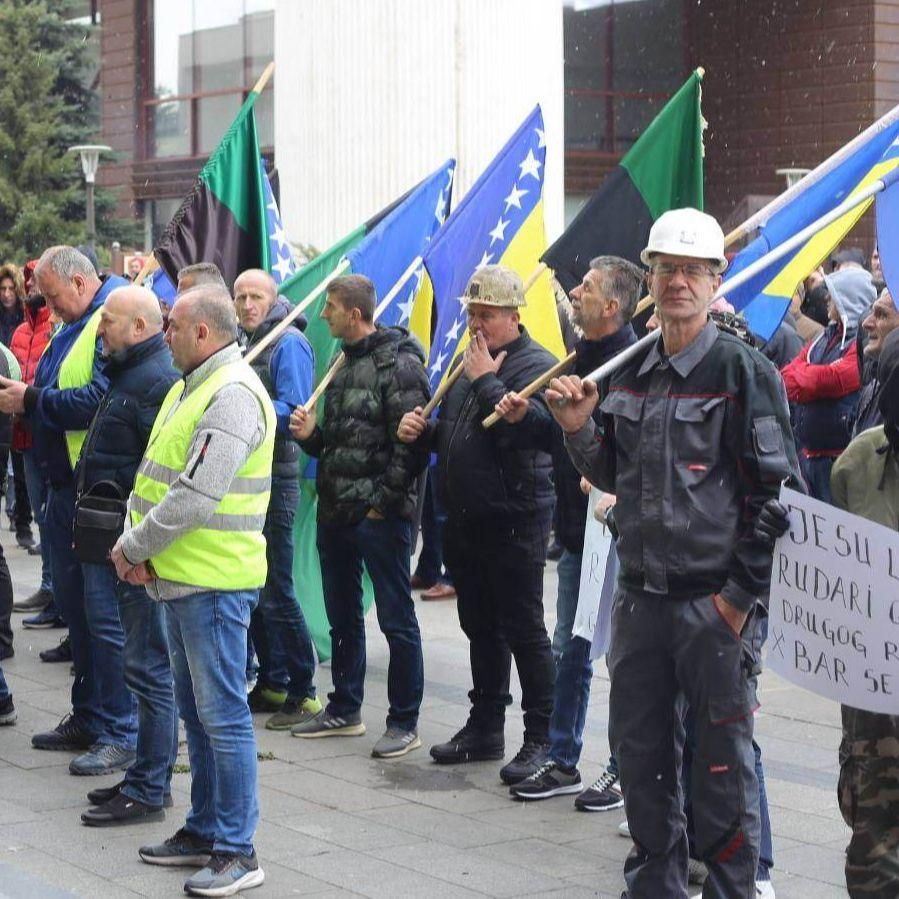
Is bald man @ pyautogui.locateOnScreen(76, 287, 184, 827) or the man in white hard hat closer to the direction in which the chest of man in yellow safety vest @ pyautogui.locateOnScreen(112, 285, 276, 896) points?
the bald man

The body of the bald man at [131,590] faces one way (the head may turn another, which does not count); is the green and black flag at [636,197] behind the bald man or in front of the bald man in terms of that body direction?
behind

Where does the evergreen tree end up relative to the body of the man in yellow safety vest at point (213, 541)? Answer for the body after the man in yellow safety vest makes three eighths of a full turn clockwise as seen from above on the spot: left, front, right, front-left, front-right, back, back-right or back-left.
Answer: front-left

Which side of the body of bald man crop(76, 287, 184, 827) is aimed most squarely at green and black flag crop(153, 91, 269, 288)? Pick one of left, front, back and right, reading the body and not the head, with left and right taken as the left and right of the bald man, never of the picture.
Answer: right

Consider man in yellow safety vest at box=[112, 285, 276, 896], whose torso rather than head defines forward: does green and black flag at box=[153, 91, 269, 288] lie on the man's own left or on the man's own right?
on the man's own right

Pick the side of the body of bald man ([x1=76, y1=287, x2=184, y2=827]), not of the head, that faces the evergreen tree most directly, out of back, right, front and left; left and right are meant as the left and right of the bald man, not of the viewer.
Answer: right

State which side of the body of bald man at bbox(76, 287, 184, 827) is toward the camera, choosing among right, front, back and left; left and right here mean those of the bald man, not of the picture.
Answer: left

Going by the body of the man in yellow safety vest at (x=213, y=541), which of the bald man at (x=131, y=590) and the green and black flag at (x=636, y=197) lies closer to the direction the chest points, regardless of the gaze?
the bald man

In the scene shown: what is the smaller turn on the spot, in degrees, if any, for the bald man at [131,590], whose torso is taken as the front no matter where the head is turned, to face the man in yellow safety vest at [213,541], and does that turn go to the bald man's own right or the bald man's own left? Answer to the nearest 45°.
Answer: approximately 90° to the bald man's own left

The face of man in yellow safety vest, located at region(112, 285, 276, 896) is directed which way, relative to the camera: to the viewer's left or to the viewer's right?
to the viewer's left

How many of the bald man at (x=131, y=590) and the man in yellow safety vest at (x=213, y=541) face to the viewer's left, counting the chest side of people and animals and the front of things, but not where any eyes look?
2

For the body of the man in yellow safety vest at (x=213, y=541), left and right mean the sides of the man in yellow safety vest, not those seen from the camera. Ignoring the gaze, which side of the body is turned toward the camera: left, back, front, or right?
left
